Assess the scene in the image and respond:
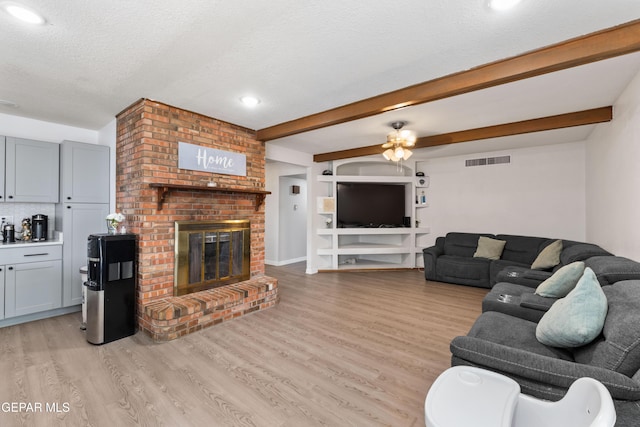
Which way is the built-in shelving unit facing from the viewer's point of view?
toward the camera

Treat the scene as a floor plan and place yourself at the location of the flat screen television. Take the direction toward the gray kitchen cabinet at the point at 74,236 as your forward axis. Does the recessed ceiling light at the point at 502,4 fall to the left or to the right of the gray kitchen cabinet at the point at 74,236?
left

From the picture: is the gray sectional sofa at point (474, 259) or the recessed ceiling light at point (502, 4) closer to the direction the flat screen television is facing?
the recessed ceiling light

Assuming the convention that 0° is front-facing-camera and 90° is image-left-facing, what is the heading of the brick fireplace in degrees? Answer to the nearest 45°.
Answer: approximately 315°

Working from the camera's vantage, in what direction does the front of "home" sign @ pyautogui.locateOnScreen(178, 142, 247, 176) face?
facing the viewer and to the right of the viewer

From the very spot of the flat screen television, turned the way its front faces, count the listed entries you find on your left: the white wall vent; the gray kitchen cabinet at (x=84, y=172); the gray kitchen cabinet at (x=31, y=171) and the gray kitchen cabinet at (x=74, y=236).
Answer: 1

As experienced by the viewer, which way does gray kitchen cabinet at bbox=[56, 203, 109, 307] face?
facing the viewer

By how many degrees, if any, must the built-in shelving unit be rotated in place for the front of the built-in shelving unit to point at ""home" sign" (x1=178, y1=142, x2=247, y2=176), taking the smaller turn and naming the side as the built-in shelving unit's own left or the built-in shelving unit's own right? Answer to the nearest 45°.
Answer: approximately 45° to the built-in shelving unit's own right

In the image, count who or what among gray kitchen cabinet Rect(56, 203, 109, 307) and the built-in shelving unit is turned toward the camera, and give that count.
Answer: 2

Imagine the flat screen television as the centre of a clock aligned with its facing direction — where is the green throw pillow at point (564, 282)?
The green throw pillow is roughly at 11 o'clock from the flat screen television.

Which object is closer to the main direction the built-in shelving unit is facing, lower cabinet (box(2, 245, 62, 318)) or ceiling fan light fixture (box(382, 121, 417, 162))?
the ceiling fan light fixture

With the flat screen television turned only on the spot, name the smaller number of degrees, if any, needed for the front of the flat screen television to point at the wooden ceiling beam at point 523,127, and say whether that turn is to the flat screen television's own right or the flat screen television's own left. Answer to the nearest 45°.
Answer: approximately 45° to the flat screen television's own left
